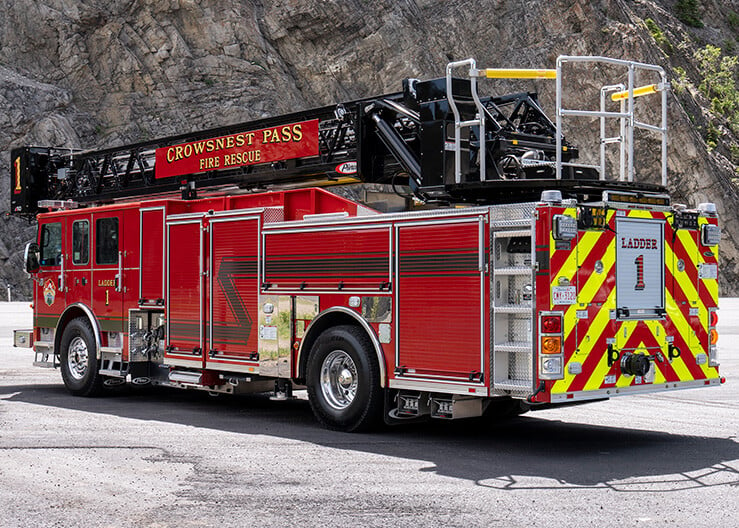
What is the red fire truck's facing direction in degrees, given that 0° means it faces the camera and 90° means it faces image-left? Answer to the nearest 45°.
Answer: approximately 135°
